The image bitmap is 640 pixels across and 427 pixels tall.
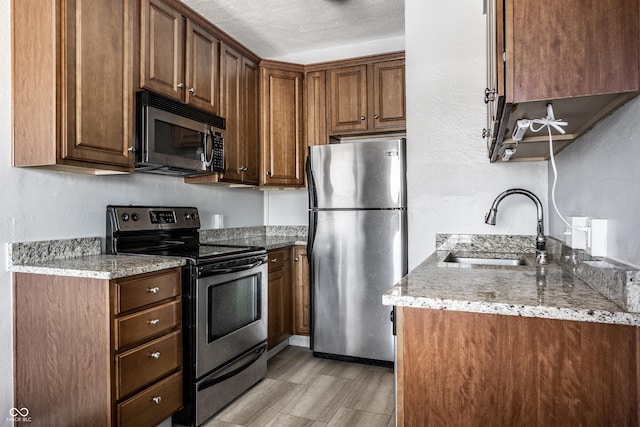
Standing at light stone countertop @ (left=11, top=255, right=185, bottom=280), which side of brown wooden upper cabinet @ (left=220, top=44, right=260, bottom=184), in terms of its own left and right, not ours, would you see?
right

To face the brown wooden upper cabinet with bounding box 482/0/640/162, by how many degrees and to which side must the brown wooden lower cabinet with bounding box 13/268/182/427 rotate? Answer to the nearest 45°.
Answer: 0° — it already faces it

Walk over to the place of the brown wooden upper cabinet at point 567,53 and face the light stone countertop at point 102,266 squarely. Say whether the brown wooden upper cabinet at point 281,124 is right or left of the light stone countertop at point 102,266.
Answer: right

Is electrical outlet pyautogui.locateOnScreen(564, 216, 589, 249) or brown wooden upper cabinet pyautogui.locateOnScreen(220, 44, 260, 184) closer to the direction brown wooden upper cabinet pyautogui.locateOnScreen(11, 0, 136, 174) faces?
the electrical outlet

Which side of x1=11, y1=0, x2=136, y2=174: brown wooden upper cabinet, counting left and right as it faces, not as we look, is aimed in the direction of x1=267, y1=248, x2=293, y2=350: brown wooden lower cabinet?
left

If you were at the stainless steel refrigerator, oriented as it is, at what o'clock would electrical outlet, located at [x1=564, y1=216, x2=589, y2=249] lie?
The electrical outlet is roughly at 11 o'clock from the stainless steel refrigerator.

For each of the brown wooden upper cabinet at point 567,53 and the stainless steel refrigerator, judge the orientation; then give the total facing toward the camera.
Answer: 1

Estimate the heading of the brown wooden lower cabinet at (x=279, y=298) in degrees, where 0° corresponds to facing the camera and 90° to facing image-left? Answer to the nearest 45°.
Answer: approximately 315°

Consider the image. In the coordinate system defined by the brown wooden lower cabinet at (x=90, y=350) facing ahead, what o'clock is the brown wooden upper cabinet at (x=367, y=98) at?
The brown wooden upper cabinet is roughly at 10 o'clock from the brown wooden lower cabinet.

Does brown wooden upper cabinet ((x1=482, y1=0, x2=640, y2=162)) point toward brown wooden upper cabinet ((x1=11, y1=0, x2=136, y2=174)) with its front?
yes

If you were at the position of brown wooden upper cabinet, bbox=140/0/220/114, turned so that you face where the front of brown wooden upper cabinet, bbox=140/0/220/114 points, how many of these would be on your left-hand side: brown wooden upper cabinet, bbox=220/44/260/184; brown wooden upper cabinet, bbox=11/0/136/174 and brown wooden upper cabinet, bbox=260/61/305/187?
2

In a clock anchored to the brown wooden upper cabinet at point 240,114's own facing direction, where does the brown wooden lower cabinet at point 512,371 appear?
The brown wooden lower cabinet is roughly at 1 o'clock from the brown wooden upper cabinet.
